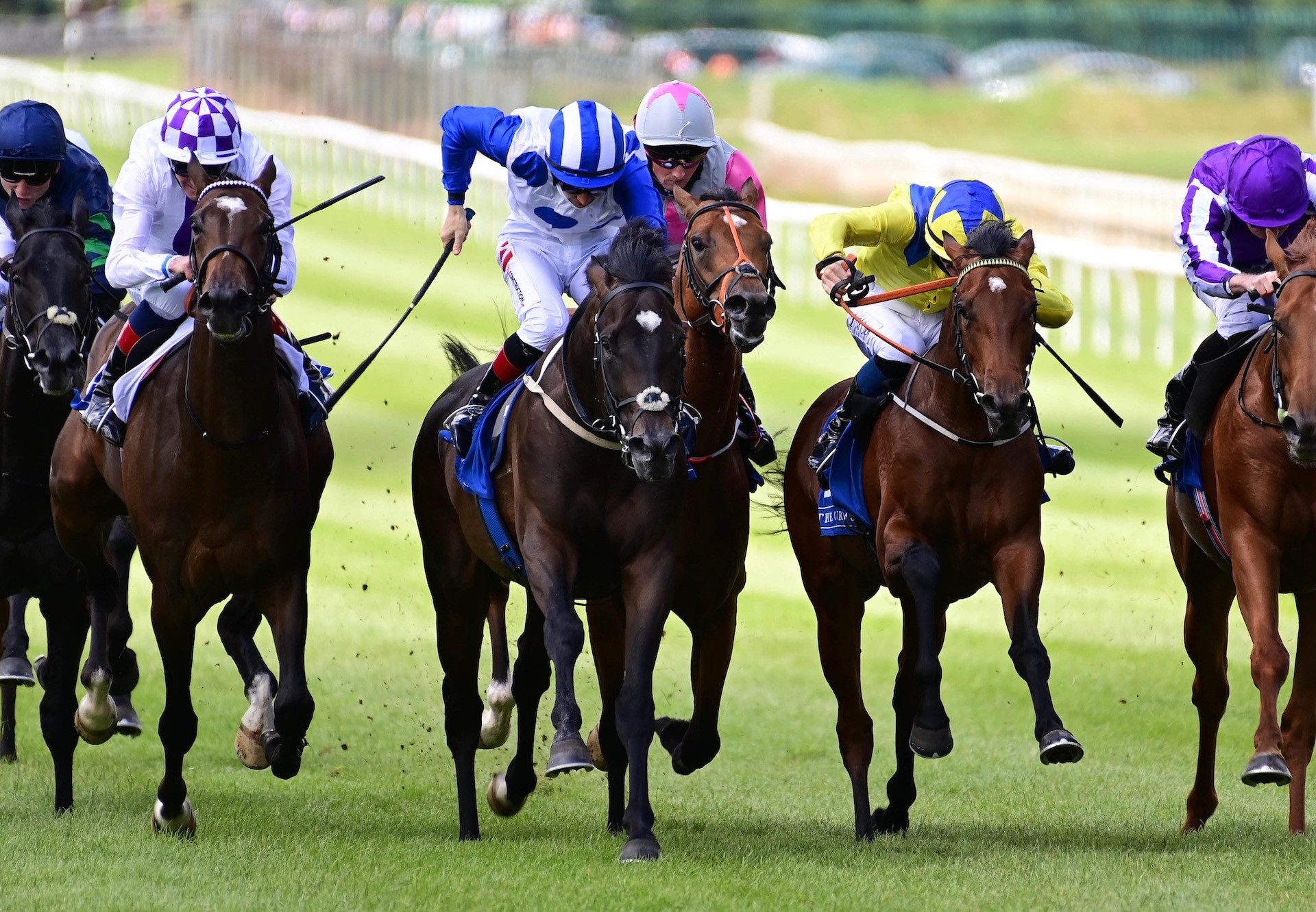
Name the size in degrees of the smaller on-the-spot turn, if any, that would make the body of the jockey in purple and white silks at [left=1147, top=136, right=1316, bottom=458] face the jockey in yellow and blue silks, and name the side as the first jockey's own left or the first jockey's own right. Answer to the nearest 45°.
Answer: approximately 135° to the first jockey's own right

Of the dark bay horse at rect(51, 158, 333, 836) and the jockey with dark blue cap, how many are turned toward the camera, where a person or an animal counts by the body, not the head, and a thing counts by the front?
2

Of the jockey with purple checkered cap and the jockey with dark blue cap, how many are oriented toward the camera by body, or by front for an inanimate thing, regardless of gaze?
2

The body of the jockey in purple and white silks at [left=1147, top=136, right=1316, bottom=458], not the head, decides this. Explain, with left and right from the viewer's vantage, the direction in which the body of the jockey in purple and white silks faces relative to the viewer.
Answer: facing the viewer and to the right of the viewer

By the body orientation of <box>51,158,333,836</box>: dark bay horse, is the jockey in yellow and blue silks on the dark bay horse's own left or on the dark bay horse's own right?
on the dark bay horse's own left

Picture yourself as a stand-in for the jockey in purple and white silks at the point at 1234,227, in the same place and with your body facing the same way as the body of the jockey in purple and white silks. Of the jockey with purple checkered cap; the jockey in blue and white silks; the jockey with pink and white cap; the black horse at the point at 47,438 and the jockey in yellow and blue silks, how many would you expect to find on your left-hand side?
0

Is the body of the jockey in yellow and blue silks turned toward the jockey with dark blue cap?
no

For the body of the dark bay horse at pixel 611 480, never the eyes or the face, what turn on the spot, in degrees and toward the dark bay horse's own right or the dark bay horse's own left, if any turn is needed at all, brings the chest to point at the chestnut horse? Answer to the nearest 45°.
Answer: approximately 45° to the dark bay horse's own left

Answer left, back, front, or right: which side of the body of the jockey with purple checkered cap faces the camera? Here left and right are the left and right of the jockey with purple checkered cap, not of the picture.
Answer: front

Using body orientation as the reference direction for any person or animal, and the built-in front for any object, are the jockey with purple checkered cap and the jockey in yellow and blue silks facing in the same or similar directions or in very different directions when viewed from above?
same or similar directions

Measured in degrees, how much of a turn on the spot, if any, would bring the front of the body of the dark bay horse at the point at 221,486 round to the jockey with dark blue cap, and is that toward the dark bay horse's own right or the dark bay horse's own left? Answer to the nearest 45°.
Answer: approximately 135° to the dark bay horse's own right

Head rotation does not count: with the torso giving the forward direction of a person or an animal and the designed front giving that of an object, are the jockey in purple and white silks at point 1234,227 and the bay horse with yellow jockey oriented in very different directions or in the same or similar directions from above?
same or similar directions

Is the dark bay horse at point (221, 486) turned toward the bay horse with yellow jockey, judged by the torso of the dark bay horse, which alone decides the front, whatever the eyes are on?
no

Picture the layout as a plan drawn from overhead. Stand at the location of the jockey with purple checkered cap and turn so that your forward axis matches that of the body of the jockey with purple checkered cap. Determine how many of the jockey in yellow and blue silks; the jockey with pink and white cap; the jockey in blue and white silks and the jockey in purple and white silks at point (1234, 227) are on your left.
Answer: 4

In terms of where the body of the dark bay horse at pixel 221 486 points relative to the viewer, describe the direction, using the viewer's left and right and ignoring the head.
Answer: facing the viewer

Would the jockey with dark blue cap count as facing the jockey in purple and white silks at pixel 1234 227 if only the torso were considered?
no

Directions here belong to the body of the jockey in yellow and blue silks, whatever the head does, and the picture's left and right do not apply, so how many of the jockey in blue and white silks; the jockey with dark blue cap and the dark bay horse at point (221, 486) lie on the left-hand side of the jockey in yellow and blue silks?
0

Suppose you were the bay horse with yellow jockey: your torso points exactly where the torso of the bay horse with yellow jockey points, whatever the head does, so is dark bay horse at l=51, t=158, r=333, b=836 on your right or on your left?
on your right

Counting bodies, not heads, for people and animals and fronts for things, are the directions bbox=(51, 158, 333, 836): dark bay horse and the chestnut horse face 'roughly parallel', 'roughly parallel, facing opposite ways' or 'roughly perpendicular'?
roughly parallel

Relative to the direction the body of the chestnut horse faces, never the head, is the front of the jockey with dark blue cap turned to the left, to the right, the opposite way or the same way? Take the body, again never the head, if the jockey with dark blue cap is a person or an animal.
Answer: the same way

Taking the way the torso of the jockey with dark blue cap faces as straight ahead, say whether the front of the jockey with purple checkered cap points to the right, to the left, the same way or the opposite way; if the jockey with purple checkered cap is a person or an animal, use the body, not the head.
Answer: the same way
